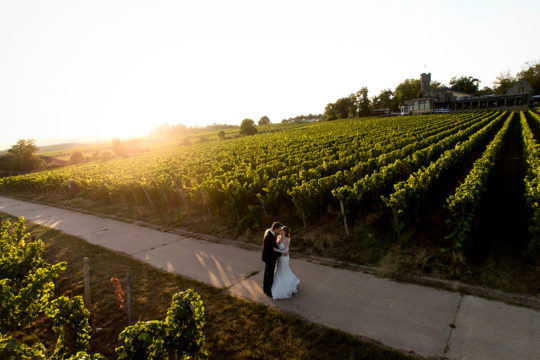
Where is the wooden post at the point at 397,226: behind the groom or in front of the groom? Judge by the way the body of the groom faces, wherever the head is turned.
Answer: in front

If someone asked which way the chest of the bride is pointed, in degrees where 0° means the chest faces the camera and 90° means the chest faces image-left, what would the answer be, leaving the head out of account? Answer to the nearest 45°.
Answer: approximately 90°

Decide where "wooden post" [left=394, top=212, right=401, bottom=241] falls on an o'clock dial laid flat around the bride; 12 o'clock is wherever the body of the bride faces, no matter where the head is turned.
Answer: The wooden post is roughly at 5 o'clock from the bride.

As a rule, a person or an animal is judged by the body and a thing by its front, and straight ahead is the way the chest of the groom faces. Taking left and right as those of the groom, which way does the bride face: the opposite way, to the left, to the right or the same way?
the opposite way

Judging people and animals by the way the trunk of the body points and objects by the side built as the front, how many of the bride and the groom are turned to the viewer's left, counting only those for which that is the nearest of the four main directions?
1

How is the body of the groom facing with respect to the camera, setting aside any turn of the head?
to the viewer's right
